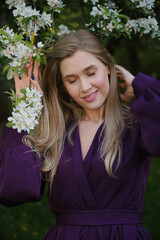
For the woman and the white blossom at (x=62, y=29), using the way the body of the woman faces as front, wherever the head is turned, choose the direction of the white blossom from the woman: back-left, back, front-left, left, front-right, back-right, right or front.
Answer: back

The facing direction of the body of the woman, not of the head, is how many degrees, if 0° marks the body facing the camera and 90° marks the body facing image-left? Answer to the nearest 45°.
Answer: approximately 0°
